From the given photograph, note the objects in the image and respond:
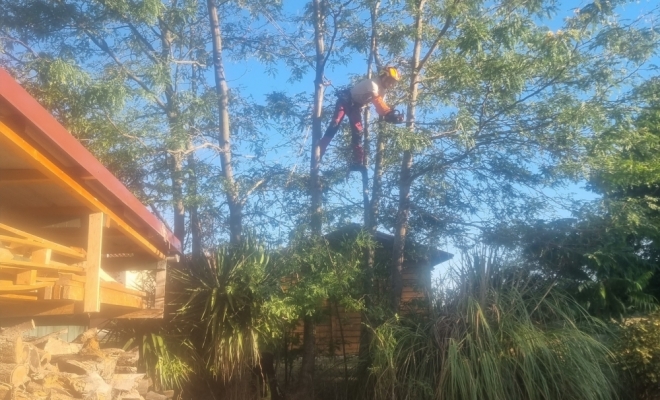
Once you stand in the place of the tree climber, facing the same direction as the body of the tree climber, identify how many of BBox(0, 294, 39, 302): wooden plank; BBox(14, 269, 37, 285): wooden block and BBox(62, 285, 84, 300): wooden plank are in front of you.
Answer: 0

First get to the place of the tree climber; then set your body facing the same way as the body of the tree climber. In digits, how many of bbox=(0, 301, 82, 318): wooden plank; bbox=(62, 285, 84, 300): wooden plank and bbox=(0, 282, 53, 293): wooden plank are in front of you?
0

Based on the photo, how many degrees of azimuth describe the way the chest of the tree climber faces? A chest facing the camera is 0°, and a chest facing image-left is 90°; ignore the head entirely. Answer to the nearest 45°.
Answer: approximately 270°

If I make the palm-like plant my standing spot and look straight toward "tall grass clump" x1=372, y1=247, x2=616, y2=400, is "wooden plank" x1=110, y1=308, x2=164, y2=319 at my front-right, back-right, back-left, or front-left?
back-right

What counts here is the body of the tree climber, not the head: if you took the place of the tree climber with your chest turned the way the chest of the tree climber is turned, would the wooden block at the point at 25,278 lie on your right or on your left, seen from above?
on your right

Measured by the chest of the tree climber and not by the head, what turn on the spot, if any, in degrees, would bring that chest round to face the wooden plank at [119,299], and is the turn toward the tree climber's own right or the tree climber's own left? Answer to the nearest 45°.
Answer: approximately 135° to the tree climber's own right

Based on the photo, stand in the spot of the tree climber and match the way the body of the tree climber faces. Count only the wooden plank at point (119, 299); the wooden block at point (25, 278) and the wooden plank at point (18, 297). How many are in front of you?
0

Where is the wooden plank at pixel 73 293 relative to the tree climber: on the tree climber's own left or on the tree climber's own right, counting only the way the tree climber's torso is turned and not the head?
on the tree climber's own right

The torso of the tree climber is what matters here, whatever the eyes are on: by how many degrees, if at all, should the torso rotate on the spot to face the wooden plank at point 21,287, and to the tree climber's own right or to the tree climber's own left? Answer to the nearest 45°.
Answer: approximately 135° to the tree climber's own right
